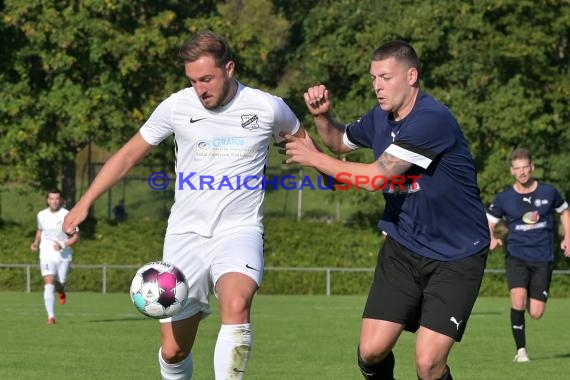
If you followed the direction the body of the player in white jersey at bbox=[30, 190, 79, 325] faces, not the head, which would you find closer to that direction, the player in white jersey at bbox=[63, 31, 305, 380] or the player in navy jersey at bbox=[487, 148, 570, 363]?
the player in white jersey

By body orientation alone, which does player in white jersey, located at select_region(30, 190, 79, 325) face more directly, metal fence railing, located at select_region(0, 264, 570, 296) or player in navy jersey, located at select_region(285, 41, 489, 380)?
the player in navy jersey

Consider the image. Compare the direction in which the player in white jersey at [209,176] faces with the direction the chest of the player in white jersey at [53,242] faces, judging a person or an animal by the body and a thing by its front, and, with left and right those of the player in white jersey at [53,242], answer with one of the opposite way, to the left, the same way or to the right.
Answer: the same way

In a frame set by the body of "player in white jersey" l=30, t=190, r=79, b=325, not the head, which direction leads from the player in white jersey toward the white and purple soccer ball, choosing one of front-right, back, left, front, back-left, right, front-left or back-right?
front

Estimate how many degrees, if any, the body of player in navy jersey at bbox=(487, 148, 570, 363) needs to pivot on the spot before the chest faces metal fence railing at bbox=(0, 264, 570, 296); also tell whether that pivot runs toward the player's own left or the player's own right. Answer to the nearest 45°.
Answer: approximately 135° to the player's own right

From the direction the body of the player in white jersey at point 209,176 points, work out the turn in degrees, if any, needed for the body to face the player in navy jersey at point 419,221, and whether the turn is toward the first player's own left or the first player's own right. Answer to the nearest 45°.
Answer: approximately 90° to the first player's own left

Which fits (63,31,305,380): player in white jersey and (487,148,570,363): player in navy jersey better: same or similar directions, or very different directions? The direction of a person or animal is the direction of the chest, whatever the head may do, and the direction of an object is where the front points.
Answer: same or similar directions

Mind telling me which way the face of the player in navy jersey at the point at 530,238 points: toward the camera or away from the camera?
toward the camera

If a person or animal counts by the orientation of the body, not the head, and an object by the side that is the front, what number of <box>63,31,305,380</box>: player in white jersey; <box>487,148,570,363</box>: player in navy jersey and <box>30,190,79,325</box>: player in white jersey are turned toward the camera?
3

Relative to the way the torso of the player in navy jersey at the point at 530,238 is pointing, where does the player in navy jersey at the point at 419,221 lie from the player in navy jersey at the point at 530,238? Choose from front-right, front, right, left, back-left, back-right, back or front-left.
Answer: front

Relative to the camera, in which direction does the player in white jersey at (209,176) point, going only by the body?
toward the camera

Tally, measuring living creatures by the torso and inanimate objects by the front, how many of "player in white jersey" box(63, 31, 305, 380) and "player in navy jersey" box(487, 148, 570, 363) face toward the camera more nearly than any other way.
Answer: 2

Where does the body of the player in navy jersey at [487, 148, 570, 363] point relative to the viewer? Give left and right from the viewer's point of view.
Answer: facing the viewer

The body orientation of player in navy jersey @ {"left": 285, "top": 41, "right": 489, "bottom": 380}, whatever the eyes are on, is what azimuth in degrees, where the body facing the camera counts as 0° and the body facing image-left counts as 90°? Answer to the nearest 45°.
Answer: approximately 45°

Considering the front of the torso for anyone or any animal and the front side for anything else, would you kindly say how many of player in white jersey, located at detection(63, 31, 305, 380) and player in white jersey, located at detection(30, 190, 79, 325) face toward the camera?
2

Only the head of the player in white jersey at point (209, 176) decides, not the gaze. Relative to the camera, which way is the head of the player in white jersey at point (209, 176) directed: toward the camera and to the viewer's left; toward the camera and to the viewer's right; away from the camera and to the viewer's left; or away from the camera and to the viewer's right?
toward the camera and to the viewer's left
